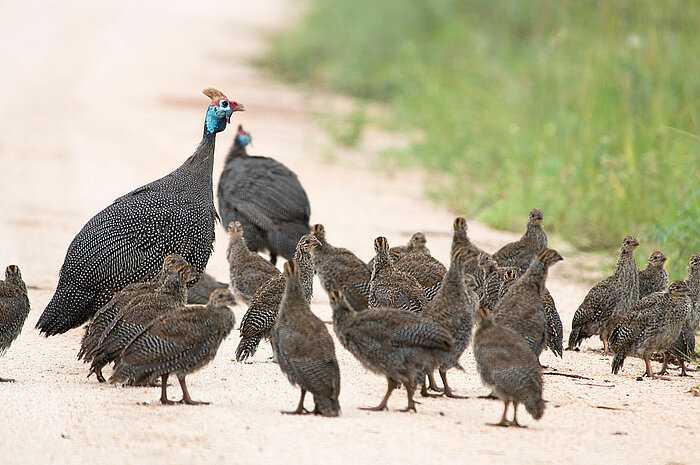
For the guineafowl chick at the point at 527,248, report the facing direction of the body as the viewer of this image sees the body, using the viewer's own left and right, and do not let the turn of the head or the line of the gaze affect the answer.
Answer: facing to the right of the viewer

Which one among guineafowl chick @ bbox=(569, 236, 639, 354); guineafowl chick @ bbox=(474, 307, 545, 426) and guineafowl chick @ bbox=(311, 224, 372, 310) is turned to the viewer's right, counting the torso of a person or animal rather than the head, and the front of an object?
guineafowl chick @ bbox=(569, 236, 639, 354)

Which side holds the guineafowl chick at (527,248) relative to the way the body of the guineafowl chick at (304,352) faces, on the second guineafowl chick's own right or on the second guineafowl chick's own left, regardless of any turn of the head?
on the second guineafowl chick's own right

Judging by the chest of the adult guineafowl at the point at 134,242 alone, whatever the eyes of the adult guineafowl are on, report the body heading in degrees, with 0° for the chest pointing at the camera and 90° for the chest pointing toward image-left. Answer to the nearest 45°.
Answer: approximately 270°

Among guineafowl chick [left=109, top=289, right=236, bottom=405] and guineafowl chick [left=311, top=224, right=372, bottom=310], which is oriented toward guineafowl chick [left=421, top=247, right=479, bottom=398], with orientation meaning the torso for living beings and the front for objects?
guineafowl chick [left=109, top=289, right=236, bottom=405]

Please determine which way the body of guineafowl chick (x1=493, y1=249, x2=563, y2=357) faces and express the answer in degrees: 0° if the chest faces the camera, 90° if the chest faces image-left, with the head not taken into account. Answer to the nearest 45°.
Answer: approximately 270°

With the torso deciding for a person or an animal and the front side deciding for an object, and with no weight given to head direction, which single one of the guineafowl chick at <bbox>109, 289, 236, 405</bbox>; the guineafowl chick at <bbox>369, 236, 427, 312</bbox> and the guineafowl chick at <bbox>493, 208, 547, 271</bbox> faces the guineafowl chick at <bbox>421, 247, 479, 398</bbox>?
the guineafowl chick at <bbox>109, 289, 236, 405</bbox>

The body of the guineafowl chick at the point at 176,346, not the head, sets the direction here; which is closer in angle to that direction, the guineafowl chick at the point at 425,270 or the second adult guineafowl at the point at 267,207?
the guineafowl chick

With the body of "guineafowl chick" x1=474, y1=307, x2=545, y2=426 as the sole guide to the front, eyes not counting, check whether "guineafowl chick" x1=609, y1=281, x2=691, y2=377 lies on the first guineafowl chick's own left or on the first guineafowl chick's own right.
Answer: on the first guineafowl chick's own right

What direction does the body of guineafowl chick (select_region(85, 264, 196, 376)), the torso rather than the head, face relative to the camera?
to the viewer's right
